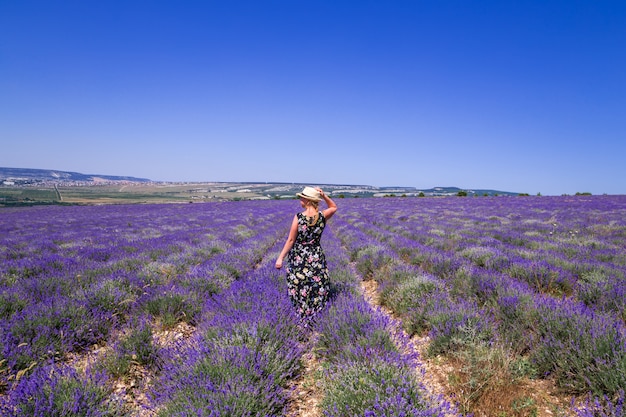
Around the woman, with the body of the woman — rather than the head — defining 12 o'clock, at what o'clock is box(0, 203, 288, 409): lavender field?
The lavender field is roughly at 9 o'clock from the woman.

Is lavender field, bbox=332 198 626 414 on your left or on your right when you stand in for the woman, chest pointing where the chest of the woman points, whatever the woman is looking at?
on your right

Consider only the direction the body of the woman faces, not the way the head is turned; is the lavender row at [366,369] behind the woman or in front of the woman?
behind

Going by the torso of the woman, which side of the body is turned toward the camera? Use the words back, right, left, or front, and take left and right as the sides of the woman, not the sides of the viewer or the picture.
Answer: back
